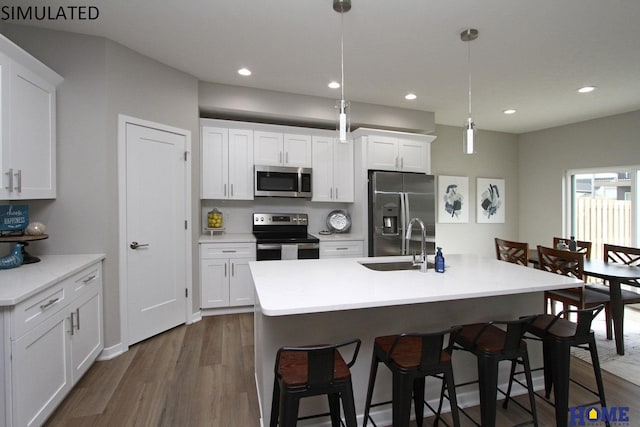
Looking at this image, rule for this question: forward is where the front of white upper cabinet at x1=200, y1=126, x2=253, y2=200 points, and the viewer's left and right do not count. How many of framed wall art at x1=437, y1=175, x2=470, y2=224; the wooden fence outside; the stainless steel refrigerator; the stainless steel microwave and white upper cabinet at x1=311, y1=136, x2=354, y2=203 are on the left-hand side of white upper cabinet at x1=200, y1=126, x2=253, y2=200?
5

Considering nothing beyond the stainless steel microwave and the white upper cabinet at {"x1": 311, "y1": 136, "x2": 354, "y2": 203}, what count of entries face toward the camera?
2

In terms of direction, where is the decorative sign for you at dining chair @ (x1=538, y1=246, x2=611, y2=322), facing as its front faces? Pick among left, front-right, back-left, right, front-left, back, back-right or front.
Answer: back

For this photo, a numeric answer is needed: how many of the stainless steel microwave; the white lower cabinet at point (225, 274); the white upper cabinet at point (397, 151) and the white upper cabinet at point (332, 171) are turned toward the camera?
4

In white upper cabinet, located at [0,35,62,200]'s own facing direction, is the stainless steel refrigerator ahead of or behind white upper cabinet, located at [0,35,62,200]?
ahead

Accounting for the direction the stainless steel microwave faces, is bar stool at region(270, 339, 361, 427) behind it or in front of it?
in front

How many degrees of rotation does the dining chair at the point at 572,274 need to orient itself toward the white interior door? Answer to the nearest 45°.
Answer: approximately 180°

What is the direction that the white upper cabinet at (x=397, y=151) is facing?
toward the camera

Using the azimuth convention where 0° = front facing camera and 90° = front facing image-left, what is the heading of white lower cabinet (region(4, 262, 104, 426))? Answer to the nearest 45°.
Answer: approximately 315°

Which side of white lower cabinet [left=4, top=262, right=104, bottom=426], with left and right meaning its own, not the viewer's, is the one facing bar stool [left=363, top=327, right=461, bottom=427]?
front

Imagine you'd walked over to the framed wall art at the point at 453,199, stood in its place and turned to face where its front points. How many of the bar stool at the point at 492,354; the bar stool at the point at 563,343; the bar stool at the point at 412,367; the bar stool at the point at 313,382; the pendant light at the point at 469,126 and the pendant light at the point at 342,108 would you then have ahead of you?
6

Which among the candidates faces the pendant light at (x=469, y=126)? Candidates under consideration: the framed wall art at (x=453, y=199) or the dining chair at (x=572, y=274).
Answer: the framed wall art

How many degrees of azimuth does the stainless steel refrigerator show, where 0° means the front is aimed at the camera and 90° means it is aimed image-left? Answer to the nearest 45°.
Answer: approximately 315°

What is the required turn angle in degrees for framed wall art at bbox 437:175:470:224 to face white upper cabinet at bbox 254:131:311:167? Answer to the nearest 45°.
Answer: approximately 45° to its right

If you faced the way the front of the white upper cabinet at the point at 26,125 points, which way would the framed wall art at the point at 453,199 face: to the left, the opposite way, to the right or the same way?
to the right

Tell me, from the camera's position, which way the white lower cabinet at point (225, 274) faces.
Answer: facing the viewer

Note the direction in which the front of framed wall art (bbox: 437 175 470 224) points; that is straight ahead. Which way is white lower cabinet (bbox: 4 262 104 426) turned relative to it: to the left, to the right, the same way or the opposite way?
to the left

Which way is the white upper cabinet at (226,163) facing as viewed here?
toward the camera

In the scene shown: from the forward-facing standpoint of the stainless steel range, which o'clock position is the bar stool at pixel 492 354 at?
The bar stool is roughly at 11 o'clock from the stainless steel range.

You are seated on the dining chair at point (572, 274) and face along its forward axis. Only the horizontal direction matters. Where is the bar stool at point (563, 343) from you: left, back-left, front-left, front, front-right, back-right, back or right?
back-right
